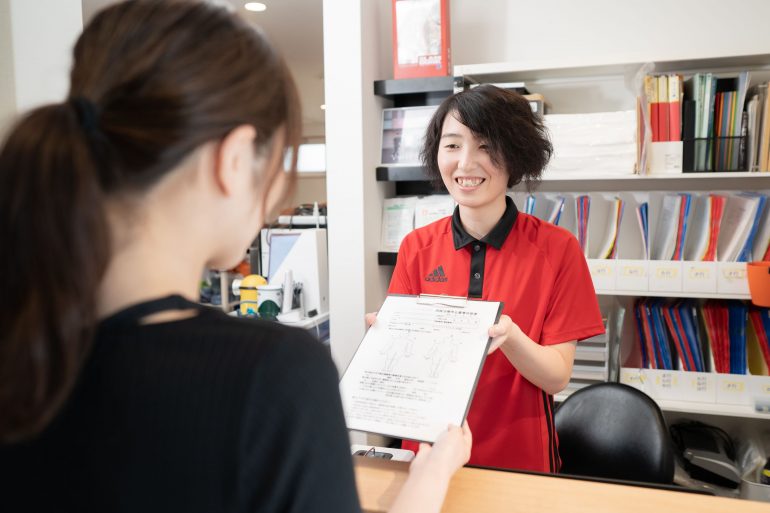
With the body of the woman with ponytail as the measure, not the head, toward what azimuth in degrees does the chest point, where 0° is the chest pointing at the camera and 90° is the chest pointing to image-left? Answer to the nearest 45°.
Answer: approximately 225°

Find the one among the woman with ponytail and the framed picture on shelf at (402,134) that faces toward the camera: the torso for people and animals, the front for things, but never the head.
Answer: the framed picture on shelf

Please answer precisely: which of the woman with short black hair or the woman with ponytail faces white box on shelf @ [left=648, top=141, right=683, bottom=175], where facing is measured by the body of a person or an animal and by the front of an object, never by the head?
the woman with ponytail

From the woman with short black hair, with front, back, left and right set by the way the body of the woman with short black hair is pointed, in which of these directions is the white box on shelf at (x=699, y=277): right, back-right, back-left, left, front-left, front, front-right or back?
back

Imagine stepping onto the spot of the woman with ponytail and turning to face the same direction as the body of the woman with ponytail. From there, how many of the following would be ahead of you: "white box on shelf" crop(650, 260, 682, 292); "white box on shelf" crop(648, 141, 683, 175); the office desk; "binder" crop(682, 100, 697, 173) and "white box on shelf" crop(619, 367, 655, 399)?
5

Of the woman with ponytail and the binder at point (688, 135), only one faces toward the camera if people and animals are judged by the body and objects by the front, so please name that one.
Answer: the binder

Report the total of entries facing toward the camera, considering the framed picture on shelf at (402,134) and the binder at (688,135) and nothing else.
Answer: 2

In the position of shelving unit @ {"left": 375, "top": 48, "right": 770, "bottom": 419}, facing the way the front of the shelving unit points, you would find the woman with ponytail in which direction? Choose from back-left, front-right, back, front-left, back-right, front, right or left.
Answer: front

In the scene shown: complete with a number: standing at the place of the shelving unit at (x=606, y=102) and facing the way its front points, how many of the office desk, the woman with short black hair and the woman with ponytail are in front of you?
3

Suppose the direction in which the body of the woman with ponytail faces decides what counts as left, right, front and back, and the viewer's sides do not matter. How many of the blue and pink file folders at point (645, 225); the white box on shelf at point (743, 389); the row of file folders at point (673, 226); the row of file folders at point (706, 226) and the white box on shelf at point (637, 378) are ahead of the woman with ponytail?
5

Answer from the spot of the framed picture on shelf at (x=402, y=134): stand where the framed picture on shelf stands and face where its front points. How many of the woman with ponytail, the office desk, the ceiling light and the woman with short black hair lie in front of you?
3

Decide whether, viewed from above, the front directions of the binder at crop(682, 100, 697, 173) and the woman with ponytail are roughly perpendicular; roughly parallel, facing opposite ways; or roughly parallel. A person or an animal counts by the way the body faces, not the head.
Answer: roughly parallel, facing opposite ways

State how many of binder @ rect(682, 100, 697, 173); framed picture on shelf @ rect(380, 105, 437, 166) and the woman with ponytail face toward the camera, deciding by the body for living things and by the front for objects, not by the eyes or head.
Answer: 2

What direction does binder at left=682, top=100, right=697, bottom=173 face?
toward the camera

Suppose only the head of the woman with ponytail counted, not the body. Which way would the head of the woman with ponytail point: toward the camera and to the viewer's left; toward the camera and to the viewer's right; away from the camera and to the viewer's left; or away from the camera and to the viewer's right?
away from the camera and to the viewer's right

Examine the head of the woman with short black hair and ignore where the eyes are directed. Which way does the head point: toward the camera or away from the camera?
toward the camera

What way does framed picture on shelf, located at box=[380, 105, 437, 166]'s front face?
toward the camera
